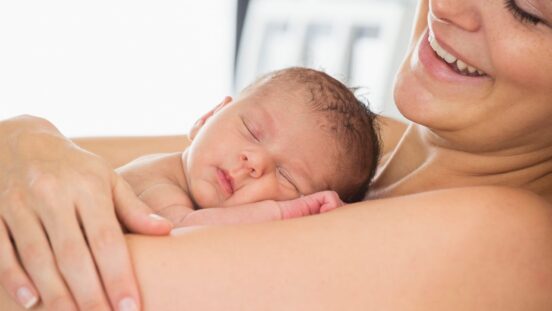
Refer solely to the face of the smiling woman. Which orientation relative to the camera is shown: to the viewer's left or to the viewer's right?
to the viewer's left

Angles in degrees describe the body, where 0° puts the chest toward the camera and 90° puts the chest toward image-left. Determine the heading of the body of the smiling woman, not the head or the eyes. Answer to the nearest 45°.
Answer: approximately 45°
